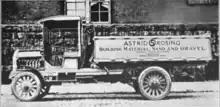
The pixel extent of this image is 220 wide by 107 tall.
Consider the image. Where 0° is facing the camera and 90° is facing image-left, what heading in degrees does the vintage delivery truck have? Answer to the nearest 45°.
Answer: approximately 90°
